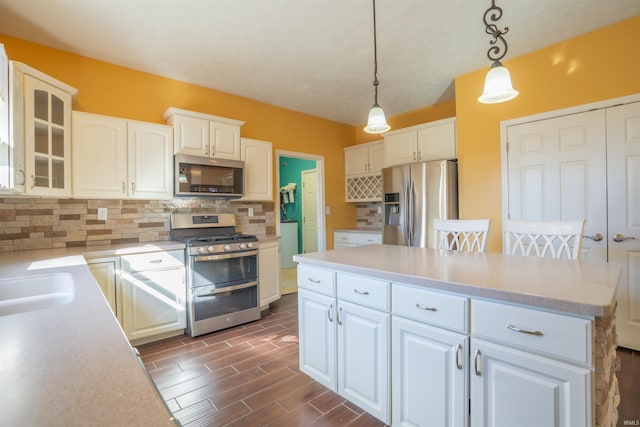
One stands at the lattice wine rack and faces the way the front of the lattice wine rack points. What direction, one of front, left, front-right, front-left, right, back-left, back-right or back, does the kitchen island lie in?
front-left

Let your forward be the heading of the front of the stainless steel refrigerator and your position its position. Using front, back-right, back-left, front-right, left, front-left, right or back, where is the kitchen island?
front-left

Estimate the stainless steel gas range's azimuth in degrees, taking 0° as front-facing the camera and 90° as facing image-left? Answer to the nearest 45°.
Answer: approximately 315°

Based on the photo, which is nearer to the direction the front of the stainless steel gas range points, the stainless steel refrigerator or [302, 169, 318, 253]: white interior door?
the stainless steel refrigerator

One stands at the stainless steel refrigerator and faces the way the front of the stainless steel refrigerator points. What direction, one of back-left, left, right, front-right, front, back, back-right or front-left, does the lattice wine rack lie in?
right

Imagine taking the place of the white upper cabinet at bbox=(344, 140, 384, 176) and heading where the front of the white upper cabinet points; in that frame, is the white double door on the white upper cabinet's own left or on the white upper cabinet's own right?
on the white upper cabinet's own left

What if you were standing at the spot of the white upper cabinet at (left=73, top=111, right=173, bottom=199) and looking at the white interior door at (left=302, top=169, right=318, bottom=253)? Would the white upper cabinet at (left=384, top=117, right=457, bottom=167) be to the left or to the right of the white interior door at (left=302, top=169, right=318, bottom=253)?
right

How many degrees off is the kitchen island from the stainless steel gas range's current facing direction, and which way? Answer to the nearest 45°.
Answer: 0° — it already faces it

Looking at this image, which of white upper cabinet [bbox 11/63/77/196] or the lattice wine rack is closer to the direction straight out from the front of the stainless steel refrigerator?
the white upper cabinet

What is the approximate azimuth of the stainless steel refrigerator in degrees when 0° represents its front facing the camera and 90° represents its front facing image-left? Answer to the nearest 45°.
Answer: approximately 45°

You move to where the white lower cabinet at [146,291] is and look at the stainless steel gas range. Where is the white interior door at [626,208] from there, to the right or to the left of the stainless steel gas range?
right

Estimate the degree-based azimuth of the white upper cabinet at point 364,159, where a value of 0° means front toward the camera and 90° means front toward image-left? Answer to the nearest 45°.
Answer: approximately 45°

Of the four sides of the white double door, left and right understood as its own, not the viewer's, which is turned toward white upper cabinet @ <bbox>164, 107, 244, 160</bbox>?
front

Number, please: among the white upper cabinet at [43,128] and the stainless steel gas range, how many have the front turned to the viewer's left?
0
